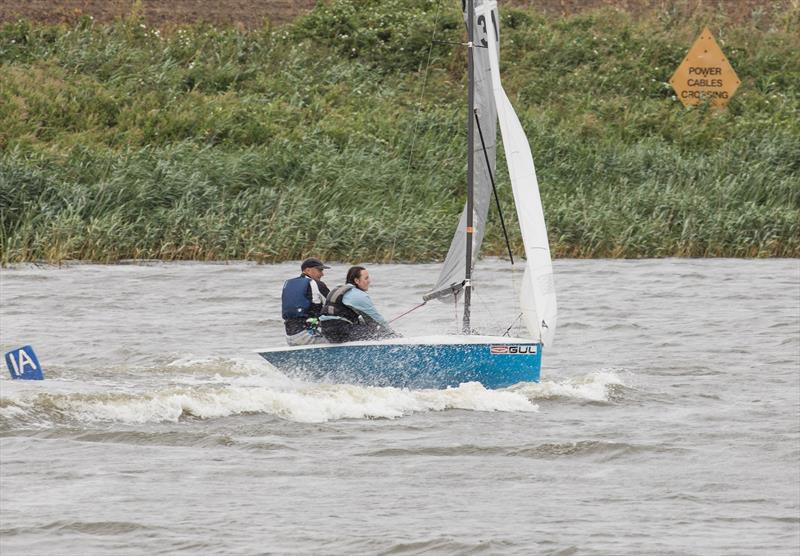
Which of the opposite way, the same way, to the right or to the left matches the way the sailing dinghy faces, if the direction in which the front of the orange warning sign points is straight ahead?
to the left

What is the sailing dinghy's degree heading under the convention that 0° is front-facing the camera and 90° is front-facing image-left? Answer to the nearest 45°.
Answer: approximately 270°

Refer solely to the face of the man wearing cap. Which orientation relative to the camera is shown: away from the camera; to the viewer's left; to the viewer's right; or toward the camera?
to the viewer's right

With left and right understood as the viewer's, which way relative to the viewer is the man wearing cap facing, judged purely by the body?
facing away from the viewer and to the right of the viewer

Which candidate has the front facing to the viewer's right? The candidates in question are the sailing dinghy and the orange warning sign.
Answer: the sailing dinghy

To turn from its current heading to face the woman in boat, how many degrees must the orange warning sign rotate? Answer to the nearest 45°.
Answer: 0° — it already faces them
